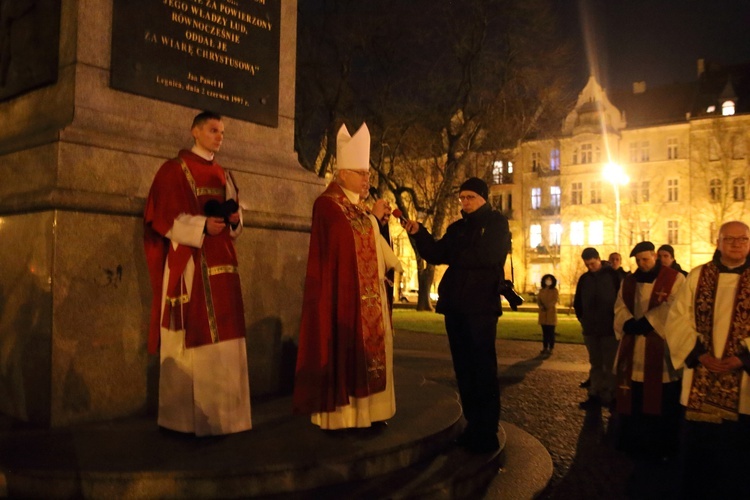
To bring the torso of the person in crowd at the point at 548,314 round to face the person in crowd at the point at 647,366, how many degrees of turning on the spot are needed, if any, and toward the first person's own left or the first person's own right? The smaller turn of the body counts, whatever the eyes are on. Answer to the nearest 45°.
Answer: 0° — they already face them

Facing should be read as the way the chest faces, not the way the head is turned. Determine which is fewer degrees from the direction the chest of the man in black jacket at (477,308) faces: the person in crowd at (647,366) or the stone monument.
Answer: the stone monument

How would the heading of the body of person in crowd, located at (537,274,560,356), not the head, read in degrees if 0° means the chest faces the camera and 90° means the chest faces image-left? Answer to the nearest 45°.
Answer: approximately 0°

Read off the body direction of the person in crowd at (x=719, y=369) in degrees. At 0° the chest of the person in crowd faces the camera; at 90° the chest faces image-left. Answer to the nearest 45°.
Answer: approximately 0°

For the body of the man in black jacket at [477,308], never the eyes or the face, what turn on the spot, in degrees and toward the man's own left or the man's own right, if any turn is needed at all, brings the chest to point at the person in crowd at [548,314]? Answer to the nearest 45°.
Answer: approximately 135° to the man's own right

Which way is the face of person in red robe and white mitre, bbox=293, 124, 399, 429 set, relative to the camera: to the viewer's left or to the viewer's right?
to the viewer's right

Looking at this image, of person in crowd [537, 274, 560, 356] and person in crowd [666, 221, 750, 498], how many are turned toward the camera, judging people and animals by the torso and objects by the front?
2
